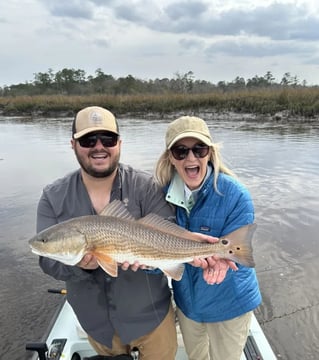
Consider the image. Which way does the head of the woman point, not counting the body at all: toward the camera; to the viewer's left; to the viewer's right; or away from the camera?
toward the camera

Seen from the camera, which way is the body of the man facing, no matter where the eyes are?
toward the camera

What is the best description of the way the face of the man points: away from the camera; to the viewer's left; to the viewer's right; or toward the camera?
toward the camera

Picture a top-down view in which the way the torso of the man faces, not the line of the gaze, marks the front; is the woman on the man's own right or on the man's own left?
on the man's own left
